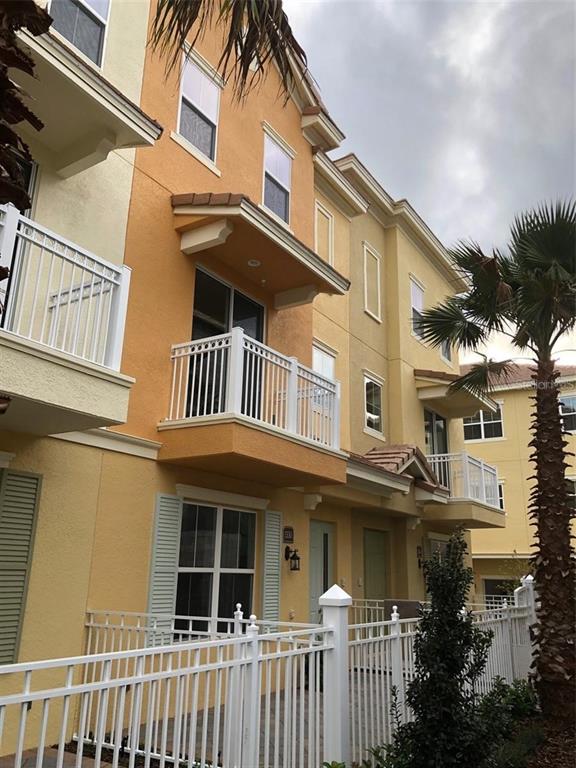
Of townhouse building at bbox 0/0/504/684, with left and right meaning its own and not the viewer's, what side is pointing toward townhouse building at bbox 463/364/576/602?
left

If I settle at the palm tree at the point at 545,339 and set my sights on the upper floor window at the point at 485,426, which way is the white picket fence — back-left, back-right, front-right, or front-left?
back-left

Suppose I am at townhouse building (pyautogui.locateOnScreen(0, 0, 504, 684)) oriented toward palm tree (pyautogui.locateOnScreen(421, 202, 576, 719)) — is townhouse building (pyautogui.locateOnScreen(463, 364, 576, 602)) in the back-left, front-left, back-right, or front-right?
front-left

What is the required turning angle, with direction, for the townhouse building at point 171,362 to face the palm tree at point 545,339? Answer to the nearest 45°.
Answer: approximately 45° to its left

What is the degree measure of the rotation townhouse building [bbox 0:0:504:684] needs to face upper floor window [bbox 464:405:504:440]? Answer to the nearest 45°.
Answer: approximately 90° to its left

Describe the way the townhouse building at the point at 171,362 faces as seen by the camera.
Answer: facing the viewer and to the right of the viewer
